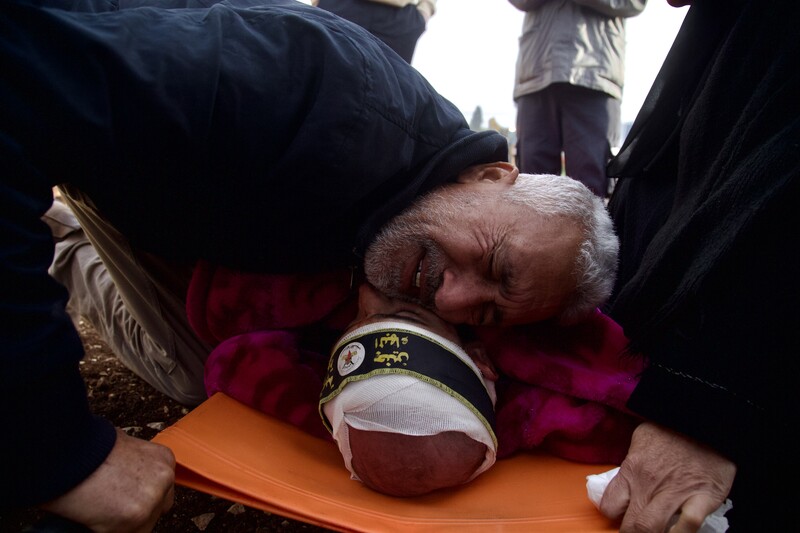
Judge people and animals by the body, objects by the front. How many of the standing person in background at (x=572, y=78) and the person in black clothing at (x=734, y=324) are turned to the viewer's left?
1

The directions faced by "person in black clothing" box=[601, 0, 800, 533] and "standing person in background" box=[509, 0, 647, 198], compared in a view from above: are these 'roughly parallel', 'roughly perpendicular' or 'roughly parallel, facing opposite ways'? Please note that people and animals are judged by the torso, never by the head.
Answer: roughly perpendicular

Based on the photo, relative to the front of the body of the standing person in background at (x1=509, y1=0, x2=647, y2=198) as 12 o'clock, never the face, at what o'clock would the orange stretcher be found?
The orange stretcher is roughly at 12 o'clock from the standing person in background.

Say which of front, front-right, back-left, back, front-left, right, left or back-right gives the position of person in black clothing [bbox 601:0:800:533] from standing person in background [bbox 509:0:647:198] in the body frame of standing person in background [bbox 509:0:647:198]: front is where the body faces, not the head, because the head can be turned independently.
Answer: front

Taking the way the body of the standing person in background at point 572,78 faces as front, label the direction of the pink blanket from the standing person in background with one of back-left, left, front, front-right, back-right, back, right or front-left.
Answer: front

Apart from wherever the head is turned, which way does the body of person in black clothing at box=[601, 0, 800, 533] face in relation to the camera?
to the viewer's left

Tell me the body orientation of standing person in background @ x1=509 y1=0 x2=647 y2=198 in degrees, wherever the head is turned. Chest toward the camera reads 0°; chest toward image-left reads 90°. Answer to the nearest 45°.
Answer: approximately 0°
